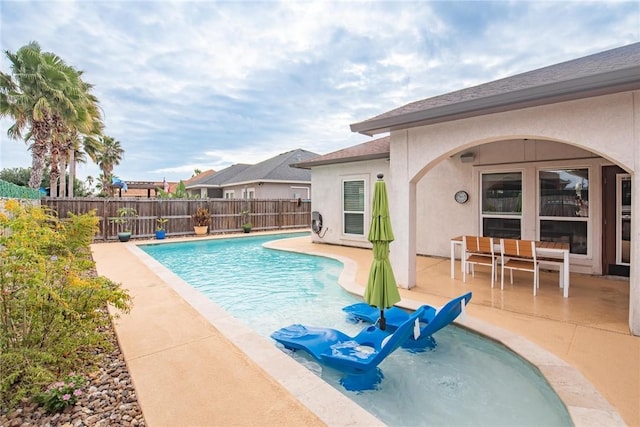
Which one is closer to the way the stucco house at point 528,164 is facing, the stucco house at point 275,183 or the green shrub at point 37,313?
the green shrub

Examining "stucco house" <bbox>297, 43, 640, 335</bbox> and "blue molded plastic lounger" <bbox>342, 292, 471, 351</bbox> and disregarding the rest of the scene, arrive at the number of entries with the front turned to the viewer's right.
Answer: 0

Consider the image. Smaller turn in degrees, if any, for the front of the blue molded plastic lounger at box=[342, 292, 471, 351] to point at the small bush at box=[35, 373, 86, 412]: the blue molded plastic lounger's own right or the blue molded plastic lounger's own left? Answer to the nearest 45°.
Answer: approximately 90° to the blue molded plastic lounger's own left

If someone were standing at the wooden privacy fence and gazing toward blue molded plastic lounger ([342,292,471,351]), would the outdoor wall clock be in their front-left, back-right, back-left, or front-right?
front-left

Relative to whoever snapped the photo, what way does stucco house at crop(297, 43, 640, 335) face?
facing the viewer and to the left of the viewer

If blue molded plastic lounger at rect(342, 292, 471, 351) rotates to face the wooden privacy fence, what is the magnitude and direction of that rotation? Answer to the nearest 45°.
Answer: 0° — it already faces it

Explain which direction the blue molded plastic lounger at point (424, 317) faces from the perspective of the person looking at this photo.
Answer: facing away from the viewer and to the left of the viewer

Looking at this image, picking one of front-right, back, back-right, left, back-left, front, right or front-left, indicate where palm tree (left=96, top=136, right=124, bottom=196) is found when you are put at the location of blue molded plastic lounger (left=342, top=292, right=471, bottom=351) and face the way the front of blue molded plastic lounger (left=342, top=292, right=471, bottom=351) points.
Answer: front

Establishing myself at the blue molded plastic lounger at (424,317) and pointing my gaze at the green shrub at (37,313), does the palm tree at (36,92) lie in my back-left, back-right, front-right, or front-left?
front-right

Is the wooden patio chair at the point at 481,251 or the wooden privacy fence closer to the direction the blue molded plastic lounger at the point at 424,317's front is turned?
the wooden privacy fence
